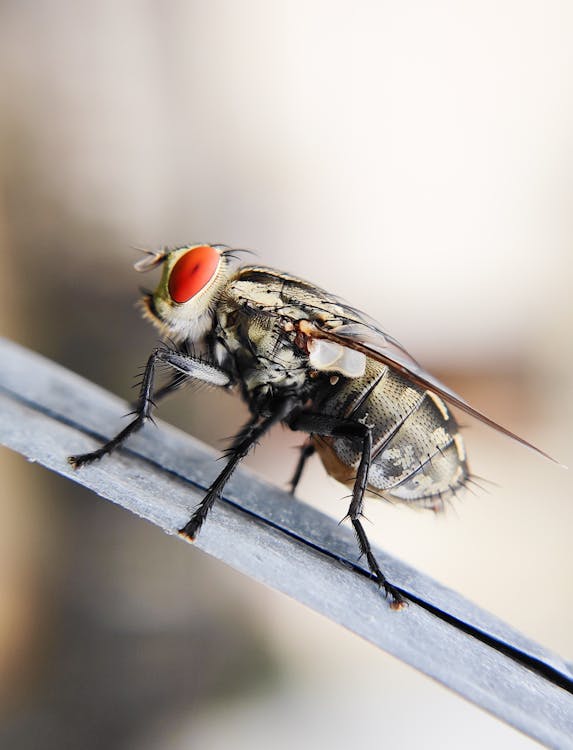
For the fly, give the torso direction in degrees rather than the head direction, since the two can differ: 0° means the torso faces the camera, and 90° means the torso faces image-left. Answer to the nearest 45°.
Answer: approximately 90°
